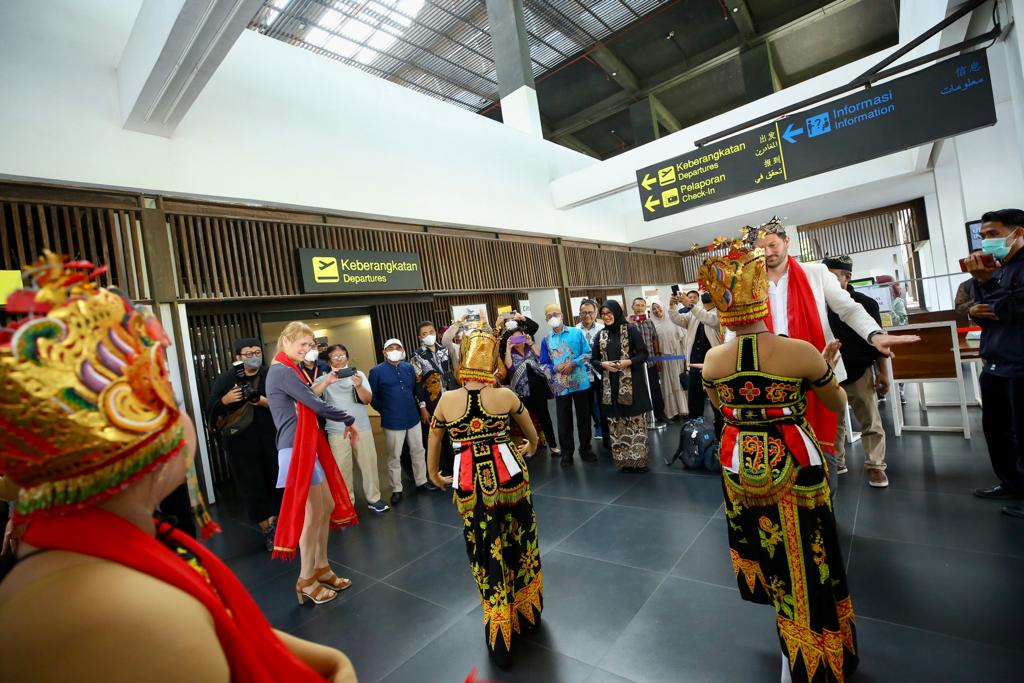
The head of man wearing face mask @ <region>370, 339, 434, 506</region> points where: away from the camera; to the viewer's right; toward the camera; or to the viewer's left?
toward the camera

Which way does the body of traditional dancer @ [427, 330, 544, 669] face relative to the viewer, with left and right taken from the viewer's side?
facing away from the viewer

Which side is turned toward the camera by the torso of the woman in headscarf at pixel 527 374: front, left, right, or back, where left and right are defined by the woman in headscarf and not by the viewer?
front

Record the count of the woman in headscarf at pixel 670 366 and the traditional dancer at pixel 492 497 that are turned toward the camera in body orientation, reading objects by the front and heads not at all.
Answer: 1

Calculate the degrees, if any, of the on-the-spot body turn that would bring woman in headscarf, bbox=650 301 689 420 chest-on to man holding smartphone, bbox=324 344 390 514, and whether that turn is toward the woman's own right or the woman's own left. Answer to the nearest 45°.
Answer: approximately 45° to the woman's own right

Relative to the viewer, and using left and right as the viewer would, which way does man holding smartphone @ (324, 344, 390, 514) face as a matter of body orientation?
facing the viewer

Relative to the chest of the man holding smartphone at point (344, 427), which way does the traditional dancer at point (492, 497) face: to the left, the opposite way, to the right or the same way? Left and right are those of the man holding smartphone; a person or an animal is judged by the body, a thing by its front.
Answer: the opposite way

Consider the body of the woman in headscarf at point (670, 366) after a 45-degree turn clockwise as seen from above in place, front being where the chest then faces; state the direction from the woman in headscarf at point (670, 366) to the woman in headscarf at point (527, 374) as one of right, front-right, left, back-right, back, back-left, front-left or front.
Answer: front

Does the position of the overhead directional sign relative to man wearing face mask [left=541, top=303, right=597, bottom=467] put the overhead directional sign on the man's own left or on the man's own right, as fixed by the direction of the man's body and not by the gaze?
on the man's own left

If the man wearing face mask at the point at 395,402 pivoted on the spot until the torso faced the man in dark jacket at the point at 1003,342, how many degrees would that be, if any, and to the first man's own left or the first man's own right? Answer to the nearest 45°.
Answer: approximately 45° to the first man's own left

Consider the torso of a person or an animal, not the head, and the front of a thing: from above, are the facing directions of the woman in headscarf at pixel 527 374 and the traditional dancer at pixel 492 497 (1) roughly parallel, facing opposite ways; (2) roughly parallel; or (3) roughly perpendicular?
roughly parallel, facing opposite ways

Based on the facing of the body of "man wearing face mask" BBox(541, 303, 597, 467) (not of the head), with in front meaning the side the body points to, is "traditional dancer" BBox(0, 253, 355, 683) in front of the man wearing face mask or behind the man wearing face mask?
in front

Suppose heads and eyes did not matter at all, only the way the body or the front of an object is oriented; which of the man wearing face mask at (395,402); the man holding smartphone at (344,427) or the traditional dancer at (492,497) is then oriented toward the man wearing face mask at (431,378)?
the traditional dancer

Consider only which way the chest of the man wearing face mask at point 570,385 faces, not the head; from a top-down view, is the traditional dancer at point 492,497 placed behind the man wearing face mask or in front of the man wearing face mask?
in front

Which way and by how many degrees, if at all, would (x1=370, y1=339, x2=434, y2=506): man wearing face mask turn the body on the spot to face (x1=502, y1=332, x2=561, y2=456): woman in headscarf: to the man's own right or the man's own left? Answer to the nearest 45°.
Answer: approximately 90° to the man's own left

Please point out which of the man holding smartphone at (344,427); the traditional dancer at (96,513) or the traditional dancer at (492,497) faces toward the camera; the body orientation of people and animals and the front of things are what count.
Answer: the man holding smartphone

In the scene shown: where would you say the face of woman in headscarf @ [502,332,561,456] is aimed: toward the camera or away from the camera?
toward the camera

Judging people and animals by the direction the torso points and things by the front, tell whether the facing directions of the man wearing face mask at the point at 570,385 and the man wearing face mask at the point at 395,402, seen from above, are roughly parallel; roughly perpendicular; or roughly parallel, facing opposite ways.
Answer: roughly parallel

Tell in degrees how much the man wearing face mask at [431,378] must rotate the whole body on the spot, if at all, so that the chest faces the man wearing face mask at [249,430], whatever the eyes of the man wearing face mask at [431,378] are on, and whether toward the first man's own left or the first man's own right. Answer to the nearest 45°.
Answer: approximately 45° to the first man's own right

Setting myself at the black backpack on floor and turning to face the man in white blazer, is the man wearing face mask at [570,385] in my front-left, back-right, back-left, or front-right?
back-right
